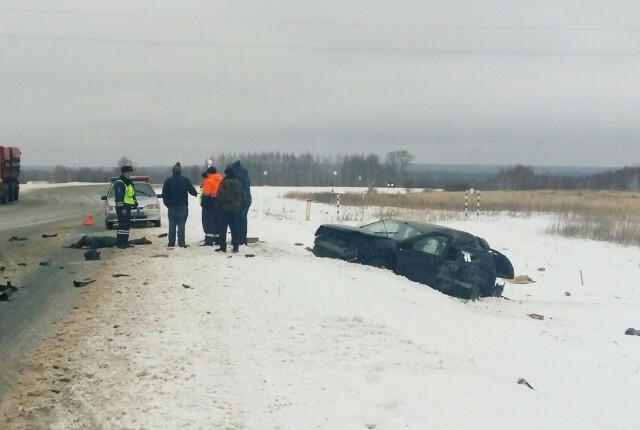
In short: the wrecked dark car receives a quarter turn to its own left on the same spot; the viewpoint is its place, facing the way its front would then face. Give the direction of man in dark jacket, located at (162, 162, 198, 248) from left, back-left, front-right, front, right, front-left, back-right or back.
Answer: right

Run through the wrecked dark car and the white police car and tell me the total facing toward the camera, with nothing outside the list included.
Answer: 1

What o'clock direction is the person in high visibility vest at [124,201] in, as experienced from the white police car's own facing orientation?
The person in high visibility vest is roughly at 12 o'clock from the white police car.

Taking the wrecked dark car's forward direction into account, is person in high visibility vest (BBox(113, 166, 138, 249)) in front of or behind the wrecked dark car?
in front

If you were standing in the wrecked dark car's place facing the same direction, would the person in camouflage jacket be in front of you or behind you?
in front

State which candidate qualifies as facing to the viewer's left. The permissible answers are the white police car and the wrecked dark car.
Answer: the wrecked dark car

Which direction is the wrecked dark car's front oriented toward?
to the viewer's left

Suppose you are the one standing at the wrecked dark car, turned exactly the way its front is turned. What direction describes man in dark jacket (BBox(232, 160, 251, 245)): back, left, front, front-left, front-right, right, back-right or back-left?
front

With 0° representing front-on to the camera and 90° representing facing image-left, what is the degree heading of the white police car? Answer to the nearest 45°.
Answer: approximately 0°

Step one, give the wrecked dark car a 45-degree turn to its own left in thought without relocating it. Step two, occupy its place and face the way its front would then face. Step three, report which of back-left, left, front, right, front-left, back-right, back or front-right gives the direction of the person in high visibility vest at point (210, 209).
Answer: front-right

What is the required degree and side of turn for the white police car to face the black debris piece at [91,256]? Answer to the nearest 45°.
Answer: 0° — it already faces it
